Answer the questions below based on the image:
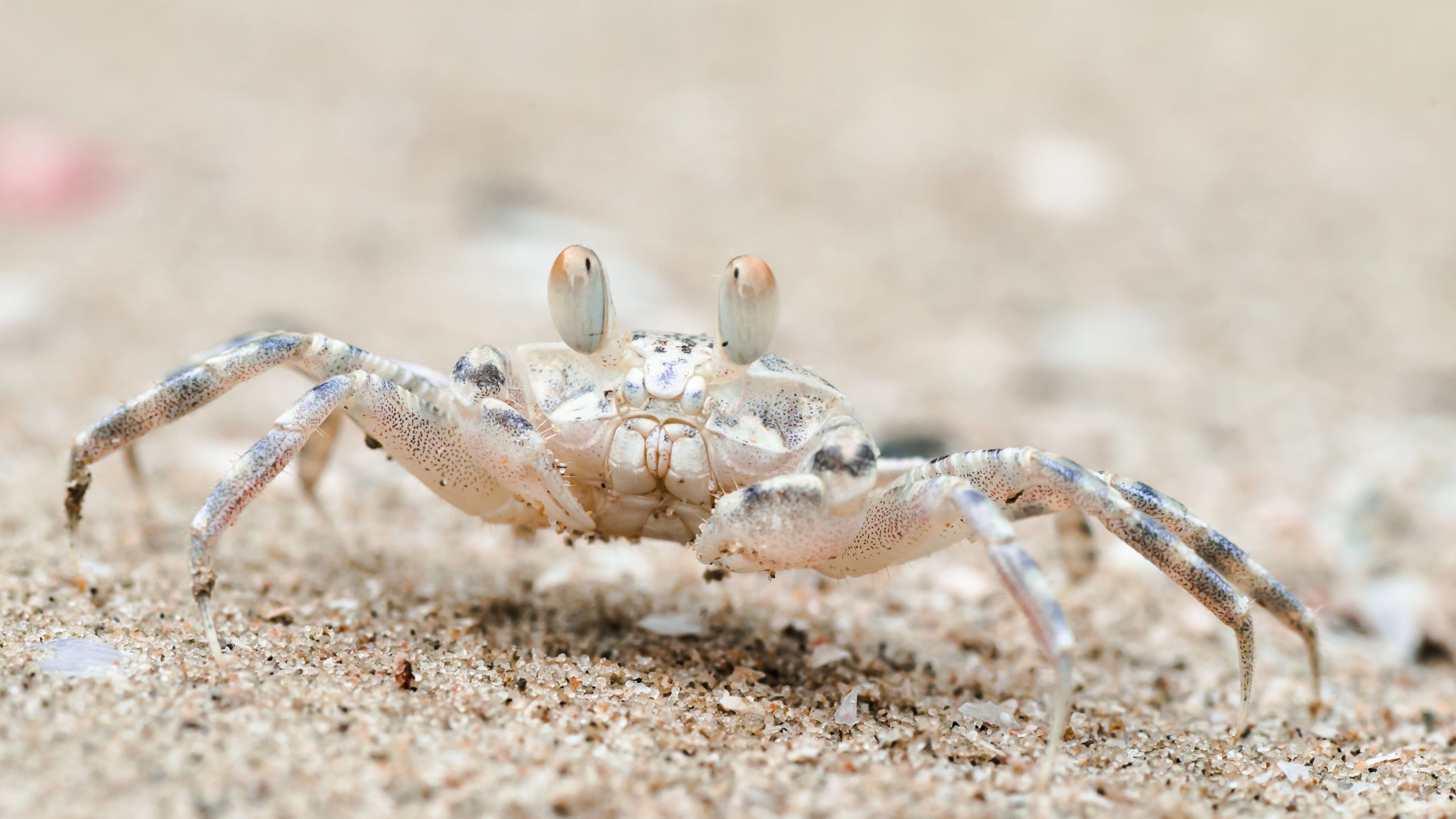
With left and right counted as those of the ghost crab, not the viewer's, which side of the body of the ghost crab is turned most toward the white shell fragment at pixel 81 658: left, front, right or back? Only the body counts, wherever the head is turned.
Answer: right

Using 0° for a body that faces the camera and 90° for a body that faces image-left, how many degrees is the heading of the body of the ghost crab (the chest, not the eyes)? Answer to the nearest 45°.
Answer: approximately 0°

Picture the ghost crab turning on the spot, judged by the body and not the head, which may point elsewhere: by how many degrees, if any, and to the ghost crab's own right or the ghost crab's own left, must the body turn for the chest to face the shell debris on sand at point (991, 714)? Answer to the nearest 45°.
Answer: approximately 90° to the ghost crab's own left

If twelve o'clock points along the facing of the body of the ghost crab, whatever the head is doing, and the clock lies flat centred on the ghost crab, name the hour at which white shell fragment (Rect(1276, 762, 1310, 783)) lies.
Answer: The white shell fragment is roughly at 9 o'clock from the ghost crab.
